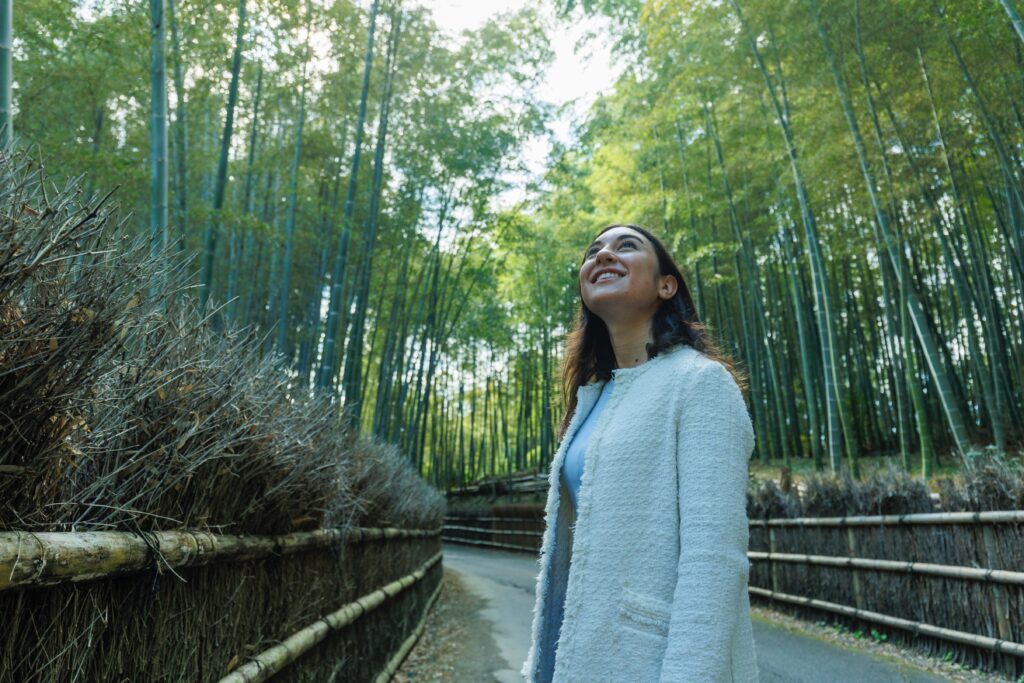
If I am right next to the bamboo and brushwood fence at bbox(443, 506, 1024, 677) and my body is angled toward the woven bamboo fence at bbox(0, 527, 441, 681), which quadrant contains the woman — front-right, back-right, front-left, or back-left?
front-left

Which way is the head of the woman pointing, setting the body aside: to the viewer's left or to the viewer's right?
to the viewer's left

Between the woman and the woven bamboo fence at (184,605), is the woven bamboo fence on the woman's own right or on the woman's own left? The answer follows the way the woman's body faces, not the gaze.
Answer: on the woman's own right

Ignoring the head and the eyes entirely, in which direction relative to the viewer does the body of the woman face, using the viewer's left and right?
facing the viewer and to the left of the viewer

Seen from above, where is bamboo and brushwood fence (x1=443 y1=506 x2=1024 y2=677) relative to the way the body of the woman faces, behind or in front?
behind
